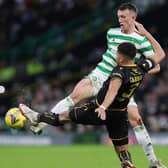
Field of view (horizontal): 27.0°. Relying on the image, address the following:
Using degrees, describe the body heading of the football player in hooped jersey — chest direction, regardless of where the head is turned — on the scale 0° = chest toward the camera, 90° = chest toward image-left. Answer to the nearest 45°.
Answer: approximately 45°

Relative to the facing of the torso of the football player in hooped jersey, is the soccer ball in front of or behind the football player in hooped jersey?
in front

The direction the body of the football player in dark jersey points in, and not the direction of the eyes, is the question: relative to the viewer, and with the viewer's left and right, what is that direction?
facing away from the viewer and to the left of the viewer

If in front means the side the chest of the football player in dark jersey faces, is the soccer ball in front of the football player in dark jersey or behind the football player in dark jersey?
in front

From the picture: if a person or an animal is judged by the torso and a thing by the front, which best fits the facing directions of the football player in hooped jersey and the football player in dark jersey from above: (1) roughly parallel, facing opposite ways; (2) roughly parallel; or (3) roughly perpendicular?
roughly perpendicular

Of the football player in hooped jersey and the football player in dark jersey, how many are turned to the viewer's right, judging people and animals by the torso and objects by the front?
0
